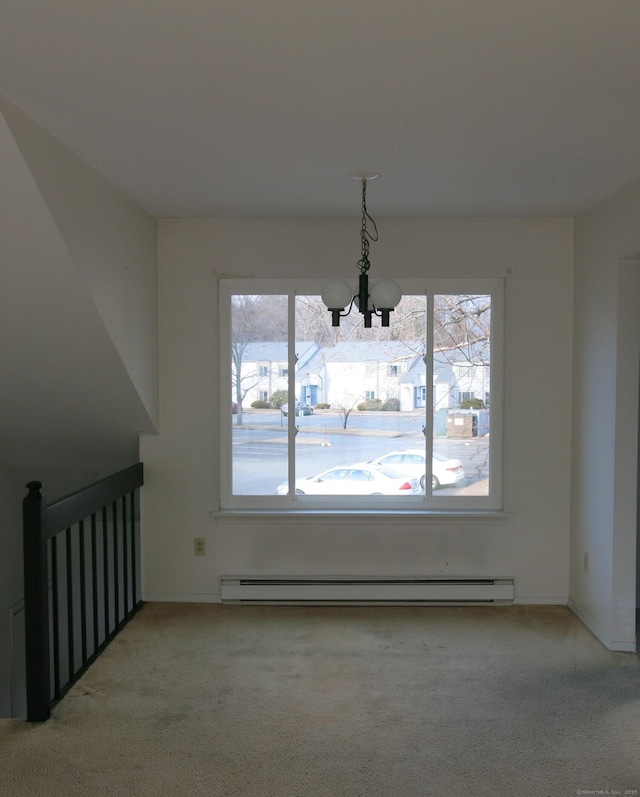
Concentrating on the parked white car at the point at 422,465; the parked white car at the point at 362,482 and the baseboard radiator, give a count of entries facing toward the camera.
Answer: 1

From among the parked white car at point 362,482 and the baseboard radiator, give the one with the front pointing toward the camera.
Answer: the baseboard radiator

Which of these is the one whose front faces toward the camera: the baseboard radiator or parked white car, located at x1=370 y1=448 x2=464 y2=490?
the baseboard radiator

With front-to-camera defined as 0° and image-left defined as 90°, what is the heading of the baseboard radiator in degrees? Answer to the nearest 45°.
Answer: approximately 0°

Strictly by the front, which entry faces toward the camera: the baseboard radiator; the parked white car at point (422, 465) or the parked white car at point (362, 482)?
the baseboard radiator

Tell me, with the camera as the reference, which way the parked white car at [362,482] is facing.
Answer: facing away from the viewer and to the left of the viewer

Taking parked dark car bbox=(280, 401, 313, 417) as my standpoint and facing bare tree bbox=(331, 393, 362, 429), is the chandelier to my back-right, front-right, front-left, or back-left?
front-right
